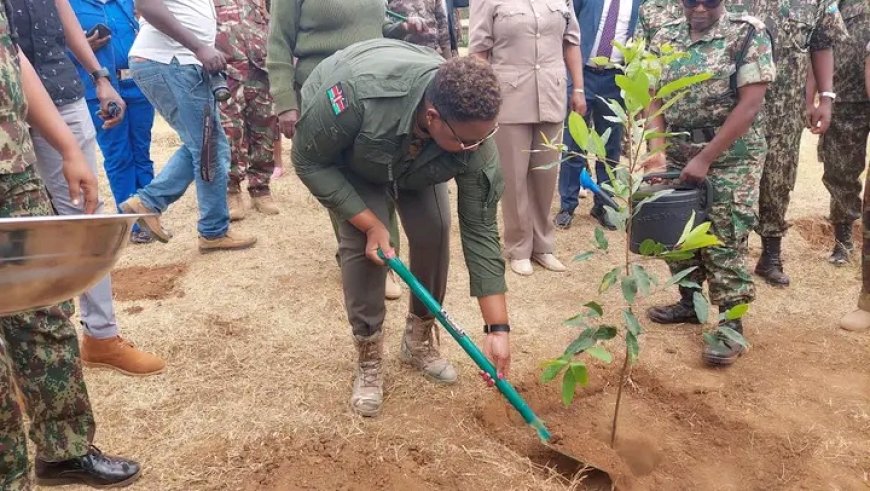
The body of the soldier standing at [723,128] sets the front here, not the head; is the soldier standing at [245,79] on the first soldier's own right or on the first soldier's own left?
on the first soldier's own right

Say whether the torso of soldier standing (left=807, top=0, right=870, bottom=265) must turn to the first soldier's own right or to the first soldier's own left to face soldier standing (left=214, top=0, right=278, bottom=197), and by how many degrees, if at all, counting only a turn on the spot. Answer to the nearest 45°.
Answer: approximately 45° to the first soldier's own right

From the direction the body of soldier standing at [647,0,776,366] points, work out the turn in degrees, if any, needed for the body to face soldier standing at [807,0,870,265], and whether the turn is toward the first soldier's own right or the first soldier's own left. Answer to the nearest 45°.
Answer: approximately 180°

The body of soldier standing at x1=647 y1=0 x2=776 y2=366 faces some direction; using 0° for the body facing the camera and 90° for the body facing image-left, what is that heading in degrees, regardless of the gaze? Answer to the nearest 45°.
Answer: approximately 45°

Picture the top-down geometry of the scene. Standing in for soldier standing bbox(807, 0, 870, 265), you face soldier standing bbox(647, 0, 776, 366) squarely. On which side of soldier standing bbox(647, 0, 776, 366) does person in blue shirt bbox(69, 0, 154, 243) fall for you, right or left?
right
